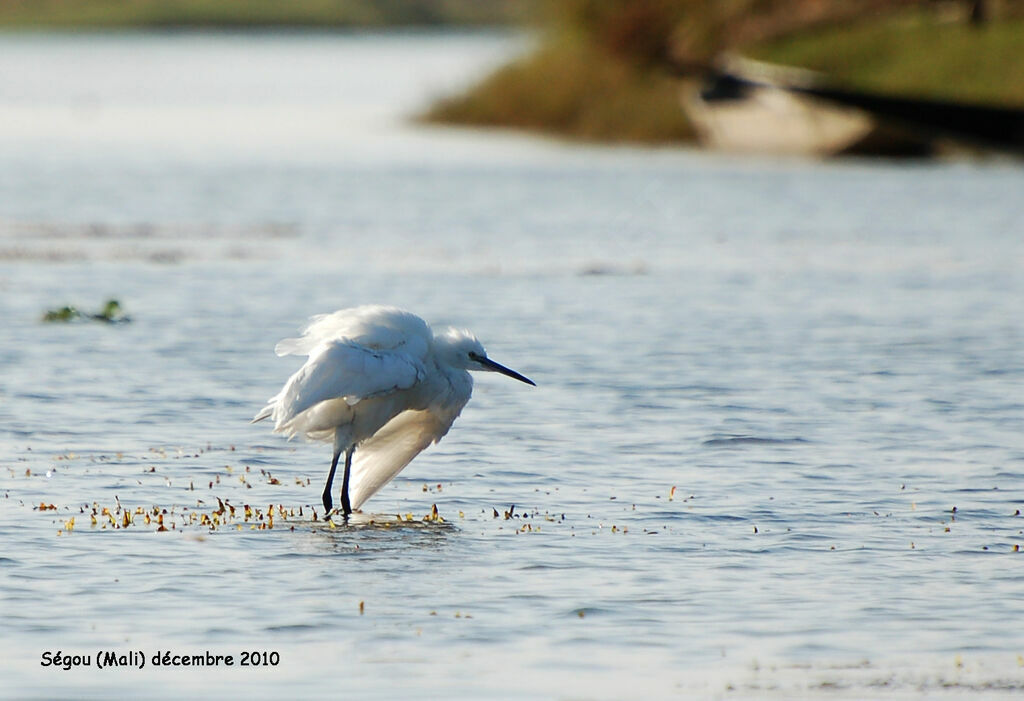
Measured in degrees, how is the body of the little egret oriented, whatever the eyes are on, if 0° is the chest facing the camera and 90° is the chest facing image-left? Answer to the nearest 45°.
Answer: approximately 270°

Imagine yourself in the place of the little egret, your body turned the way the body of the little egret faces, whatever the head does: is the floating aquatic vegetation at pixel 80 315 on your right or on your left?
on your left
